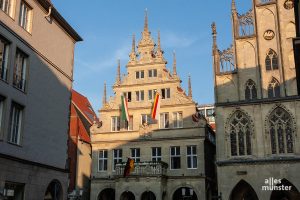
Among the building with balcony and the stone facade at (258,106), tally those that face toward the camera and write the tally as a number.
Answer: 2

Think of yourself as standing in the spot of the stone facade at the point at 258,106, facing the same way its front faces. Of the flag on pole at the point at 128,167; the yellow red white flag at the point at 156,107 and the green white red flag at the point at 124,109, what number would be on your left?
0

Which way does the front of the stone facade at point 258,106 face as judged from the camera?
facing the viewer

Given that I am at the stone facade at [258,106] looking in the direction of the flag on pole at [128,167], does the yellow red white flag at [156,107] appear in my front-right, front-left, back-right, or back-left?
front-right

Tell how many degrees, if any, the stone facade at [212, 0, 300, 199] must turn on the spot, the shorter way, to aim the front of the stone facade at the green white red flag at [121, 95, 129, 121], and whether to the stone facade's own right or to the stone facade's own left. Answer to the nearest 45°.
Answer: approximately 90° to the stone facade's own right

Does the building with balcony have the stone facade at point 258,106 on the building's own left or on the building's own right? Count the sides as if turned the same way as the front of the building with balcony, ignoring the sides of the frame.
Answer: on the building's own left

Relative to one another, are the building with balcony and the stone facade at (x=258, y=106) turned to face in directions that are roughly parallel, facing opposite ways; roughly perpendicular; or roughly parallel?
roughly parallel

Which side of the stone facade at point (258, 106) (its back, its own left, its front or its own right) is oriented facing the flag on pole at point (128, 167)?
right

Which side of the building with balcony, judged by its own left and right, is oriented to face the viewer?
front

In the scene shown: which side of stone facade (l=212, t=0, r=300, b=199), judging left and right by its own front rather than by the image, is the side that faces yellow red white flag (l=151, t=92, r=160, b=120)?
right
